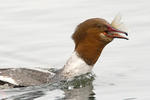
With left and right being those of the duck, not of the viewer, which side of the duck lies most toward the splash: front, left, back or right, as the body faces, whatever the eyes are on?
front

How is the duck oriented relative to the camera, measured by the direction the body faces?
to the viewer's right
